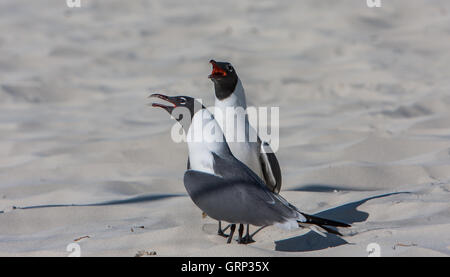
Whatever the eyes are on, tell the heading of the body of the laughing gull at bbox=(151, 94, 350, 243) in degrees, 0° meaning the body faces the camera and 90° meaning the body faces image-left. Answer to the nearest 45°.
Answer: approximately 90°

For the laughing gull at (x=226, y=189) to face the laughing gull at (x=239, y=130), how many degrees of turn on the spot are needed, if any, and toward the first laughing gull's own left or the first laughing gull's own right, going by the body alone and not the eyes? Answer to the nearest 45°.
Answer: approximately 90° to the first laughing gull's own right
